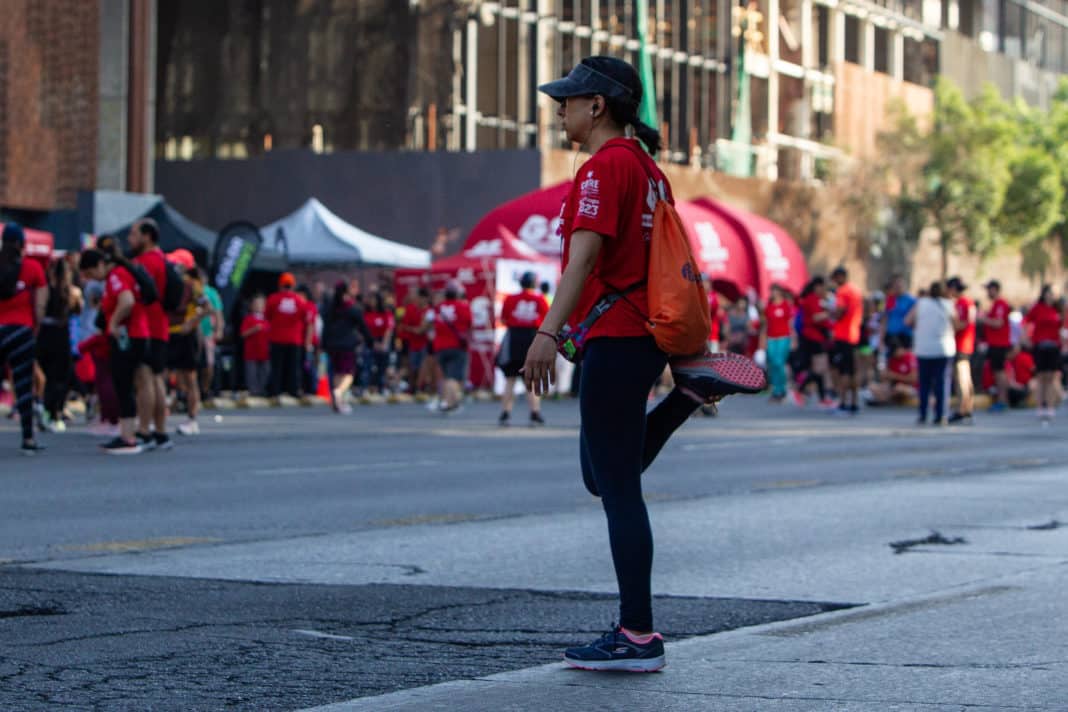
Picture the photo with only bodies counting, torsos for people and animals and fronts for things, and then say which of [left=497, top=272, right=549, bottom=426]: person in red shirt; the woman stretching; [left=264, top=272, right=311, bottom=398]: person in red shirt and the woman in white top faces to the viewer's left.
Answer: the woman stretching

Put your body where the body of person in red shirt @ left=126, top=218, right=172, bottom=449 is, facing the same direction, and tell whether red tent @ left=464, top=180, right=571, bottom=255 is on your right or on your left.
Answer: on your right

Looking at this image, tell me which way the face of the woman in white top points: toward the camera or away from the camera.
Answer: away from the camera

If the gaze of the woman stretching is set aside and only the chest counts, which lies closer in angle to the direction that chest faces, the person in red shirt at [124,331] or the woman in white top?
the person in red shirt

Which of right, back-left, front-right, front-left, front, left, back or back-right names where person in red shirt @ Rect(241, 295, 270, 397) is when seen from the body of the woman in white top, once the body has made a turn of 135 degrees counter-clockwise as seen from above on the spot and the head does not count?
front-right

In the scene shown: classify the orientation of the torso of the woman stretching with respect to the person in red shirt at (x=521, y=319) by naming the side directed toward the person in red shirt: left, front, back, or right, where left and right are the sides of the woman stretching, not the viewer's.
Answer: right

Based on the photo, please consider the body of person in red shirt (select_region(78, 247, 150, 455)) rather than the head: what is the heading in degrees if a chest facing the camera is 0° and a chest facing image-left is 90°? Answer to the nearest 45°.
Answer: approximately 90°
